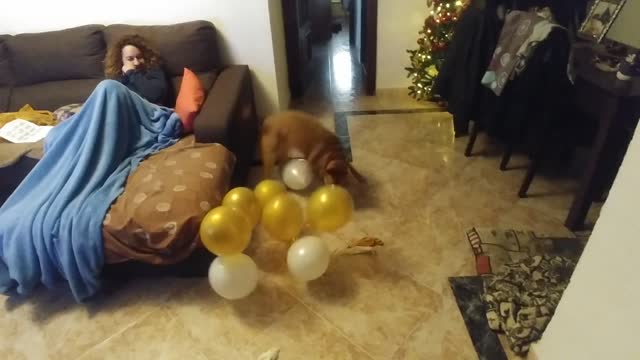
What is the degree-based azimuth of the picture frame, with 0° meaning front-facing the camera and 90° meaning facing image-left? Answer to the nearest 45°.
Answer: approximately 45°

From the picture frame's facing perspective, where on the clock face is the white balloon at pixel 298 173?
The white balloon is roughly at 12 o'clock from the picture frame.

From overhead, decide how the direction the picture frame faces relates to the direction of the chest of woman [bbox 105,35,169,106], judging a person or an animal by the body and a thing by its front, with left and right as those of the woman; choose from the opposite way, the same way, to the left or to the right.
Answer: to the right

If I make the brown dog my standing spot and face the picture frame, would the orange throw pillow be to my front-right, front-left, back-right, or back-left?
back-left

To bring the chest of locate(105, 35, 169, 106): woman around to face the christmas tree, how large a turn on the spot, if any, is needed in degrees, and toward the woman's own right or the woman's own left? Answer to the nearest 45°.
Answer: approximately 90° to the woman's own left
